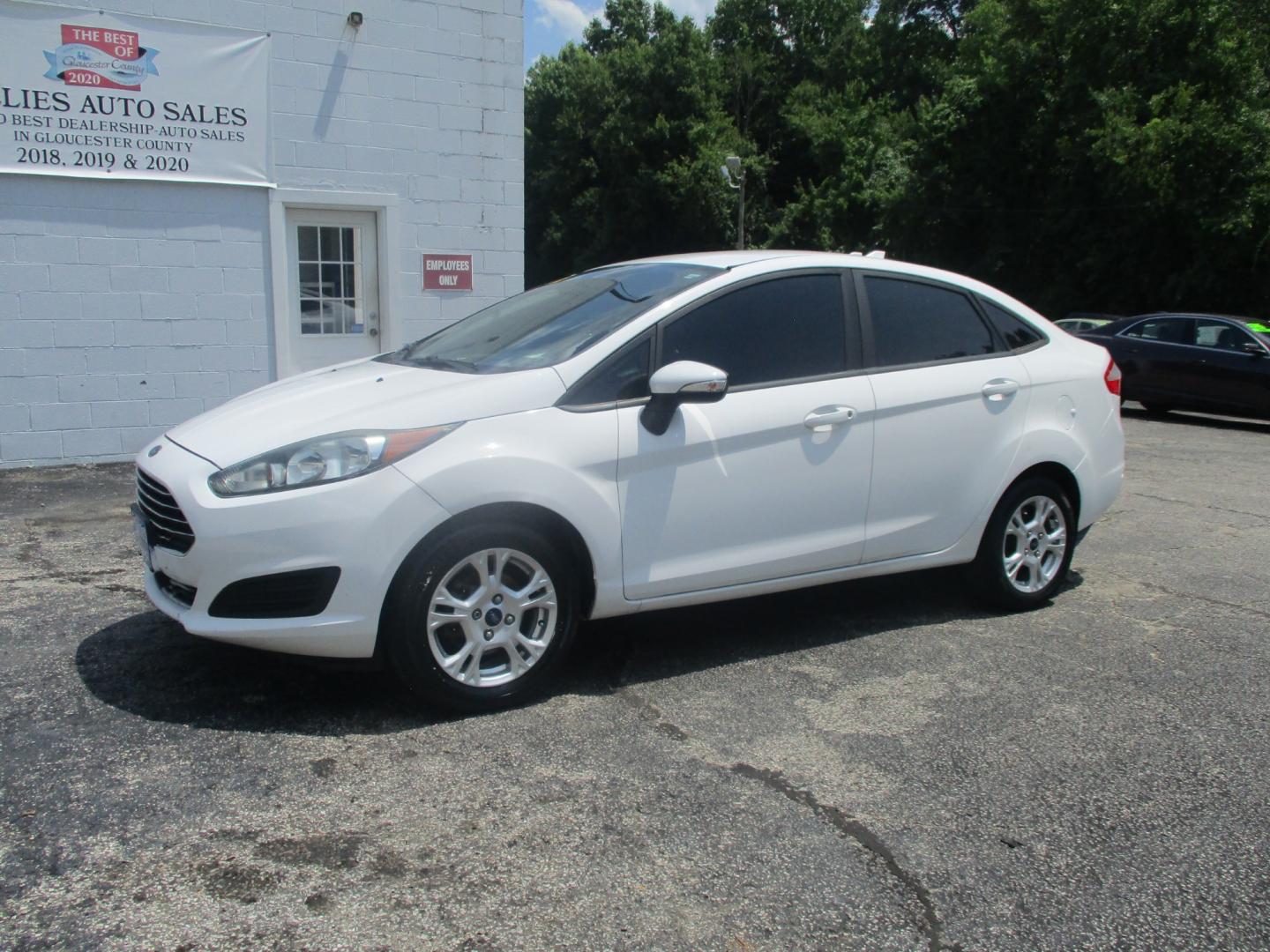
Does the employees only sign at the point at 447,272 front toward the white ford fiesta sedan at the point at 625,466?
yes

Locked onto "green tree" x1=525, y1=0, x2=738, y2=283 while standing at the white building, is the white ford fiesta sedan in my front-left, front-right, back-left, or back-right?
back-right

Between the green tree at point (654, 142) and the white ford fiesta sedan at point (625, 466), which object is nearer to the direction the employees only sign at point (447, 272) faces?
the white ford fiesta sedan

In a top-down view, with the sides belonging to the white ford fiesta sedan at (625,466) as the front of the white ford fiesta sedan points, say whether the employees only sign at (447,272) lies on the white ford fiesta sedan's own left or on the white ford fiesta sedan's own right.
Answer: on the white ford fiesta sedan's own right

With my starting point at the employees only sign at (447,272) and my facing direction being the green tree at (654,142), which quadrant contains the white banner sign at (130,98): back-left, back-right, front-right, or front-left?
back-left

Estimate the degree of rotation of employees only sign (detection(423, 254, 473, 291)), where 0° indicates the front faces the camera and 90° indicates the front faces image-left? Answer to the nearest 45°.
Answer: approximately 0°

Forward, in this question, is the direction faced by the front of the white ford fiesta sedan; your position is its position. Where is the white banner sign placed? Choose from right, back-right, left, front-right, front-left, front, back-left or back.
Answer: right

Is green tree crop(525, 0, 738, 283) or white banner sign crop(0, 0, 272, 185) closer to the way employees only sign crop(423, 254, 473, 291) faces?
the white banner sign

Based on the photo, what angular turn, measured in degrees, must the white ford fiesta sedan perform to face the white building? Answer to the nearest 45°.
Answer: approximately 90° to its right

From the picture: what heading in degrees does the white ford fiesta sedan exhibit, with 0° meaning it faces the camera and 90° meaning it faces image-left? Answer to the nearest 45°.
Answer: approximately 45°
